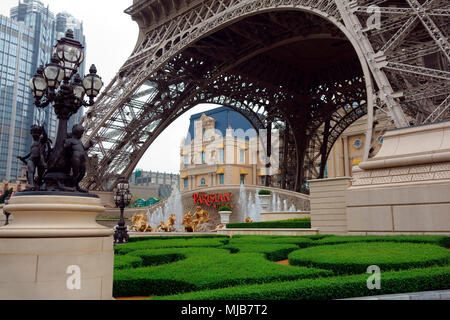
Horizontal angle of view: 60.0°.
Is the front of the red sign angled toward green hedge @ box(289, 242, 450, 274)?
yes

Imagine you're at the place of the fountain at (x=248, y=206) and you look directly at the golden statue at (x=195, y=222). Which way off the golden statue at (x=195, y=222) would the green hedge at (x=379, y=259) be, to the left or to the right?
left

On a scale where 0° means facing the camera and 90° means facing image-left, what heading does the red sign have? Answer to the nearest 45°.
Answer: approximately 0°

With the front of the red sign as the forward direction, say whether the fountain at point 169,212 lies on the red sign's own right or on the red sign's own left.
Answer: on the red sign's own right

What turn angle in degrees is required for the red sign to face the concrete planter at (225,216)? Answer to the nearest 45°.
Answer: approximately 45° to its left

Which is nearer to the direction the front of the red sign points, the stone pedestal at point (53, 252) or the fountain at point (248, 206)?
the stone pedestal
